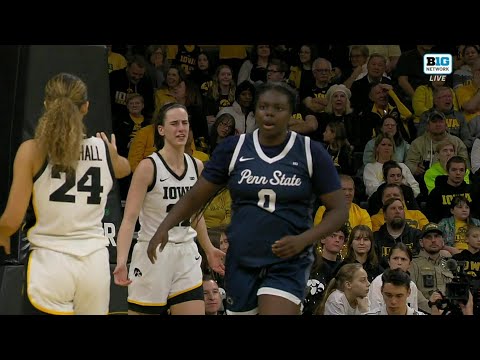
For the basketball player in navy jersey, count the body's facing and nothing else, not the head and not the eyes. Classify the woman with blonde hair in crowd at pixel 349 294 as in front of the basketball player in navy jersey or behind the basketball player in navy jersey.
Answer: behind

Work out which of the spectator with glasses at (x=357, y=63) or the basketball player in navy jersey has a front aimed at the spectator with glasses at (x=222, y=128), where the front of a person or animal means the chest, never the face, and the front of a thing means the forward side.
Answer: the spectator with glasses at (x=357, y=63)

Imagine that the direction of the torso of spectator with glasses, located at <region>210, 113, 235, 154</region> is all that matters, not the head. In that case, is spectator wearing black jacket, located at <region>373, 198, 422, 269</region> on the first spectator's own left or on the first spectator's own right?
on the first spectator's own left

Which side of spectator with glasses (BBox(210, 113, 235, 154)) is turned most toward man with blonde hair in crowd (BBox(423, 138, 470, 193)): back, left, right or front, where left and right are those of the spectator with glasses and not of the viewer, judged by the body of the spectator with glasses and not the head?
left

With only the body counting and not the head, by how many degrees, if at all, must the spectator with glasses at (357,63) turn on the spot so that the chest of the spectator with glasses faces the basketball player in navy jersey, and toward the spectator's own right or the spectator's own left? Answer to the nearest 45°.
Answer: approximately 45° to the spectator's own left
